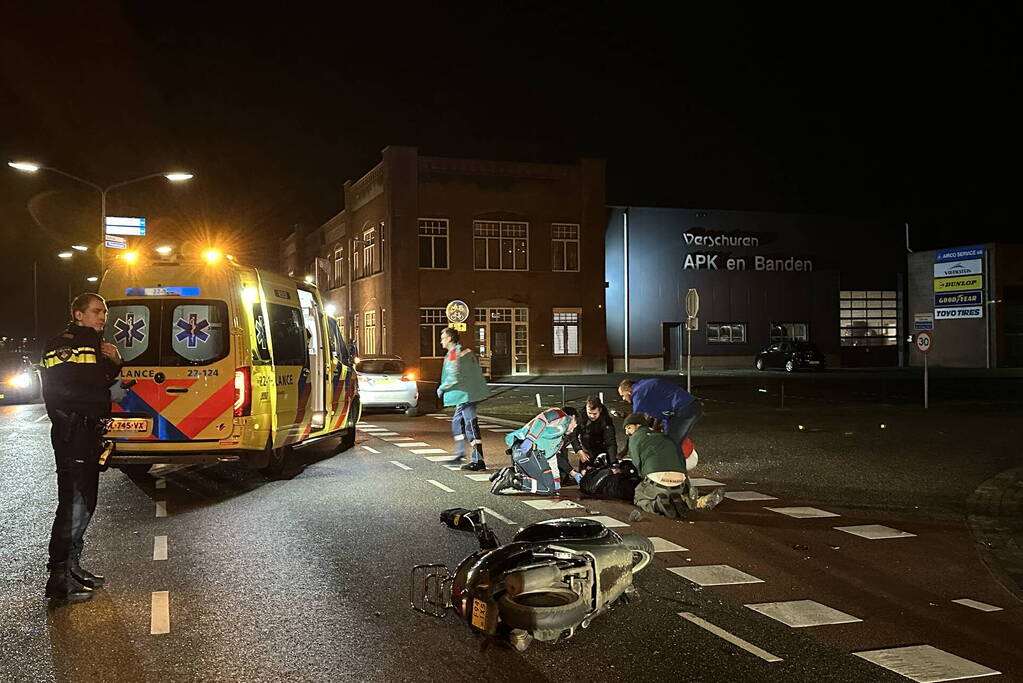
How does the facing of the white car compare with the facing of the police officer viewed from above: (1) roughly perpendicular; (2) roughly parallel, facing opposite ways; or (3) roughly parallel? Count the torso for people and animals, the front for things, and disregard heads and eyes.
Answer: roughly perpendicular

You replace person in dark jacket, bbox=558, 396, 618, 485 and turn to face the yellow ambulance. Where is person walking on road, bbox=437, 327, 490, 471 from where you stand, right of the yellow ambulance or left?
right

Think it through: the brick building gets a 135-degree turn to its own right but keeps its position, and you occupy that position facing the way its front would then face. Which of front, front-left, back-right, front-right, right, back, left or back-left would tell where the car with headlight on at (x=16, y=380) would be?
left

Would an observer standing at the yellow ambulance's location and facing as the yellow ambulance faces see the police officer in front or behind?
behind

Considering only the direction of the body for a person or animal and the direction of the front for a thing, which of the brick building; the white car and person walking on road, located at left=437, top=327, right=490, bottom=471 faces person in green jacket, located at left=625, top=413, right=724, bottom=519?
the brick building

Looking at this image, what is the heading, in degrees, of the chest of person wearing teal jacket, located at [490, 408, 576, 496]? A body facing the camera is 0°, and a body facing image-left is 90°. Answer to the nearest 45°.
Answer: approximately 270°

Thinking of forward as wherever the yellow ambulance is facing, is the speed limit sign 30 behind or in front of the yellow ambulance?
in front

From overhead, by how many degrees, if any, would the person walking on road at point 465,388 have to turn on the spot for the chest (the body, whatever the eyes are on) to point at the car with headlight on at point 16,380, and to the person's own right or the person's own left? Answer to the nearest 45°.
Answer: approximately 45° to the person's own right

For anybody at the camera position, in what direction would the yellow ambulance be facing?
facing away from the viewer and to the right of the viewer

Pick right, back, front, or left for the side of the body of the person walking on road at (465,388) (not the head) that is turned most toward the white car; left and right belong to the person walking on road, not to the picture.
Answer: right

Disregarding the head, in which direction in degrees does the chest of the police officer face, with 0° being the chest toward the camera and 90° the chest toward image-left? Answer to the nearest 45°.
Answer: approximately 270°

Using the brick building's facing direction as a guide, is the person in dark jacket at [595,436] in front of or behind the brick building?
in front

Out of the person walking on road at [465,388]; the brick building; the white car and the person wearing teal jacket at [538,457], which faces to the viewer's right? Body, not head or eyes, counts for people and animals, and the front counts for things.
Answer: the person wearing teal jacket

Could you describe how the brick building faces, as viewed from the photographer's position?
facing the viewer

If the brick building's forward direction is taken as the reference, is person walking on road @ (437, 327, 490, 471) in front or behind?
in front

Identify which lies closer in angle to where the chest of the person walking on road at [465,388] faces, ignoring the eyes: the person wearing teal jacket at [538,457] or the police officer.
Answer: the police officer

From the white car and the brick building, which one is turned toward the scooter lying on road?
the brick building
